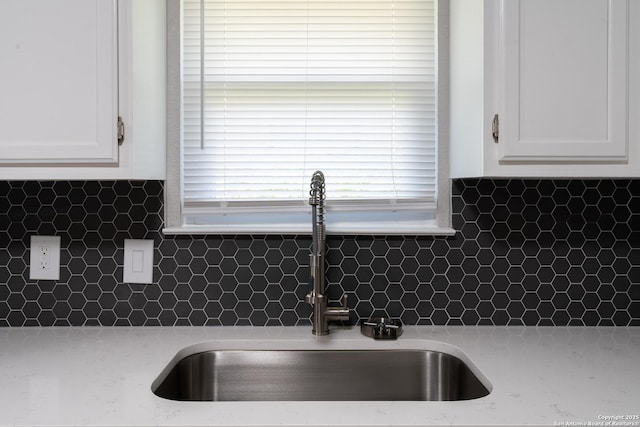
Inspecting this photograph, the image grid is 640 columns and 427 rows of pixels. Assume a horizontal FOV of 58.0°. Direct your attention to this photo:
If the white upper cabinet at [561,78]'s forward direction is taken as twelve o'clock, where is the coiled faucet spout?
The coiled faucet spout is roughly at 3 o'clock from the white upper cabinet.

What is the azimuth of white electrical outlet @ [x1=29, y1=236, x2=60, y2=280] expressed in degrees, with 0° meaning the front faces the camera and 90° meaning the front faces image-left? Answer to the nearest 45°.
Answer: approximately 0°

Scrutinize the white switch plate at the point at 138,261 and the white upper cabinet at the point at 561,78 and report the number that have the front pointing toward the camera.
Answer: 2

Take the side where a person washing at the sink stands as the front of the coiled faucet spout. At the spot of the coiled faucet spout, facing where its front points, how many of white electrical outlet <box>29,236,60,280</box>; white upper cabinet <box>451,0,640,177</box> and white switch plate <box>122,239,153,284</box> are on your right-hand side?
2

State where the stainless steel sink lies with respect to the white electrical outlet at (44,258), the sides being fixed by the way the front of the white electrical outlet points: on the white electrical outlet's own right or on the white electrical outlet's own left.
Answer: on the white electrical outlet's own left

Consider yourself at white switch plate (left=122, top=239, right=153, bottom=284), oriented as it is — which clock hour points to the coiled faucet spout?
The coiled faucet spout is roughly at 10 o'clock from the white switch plate.
